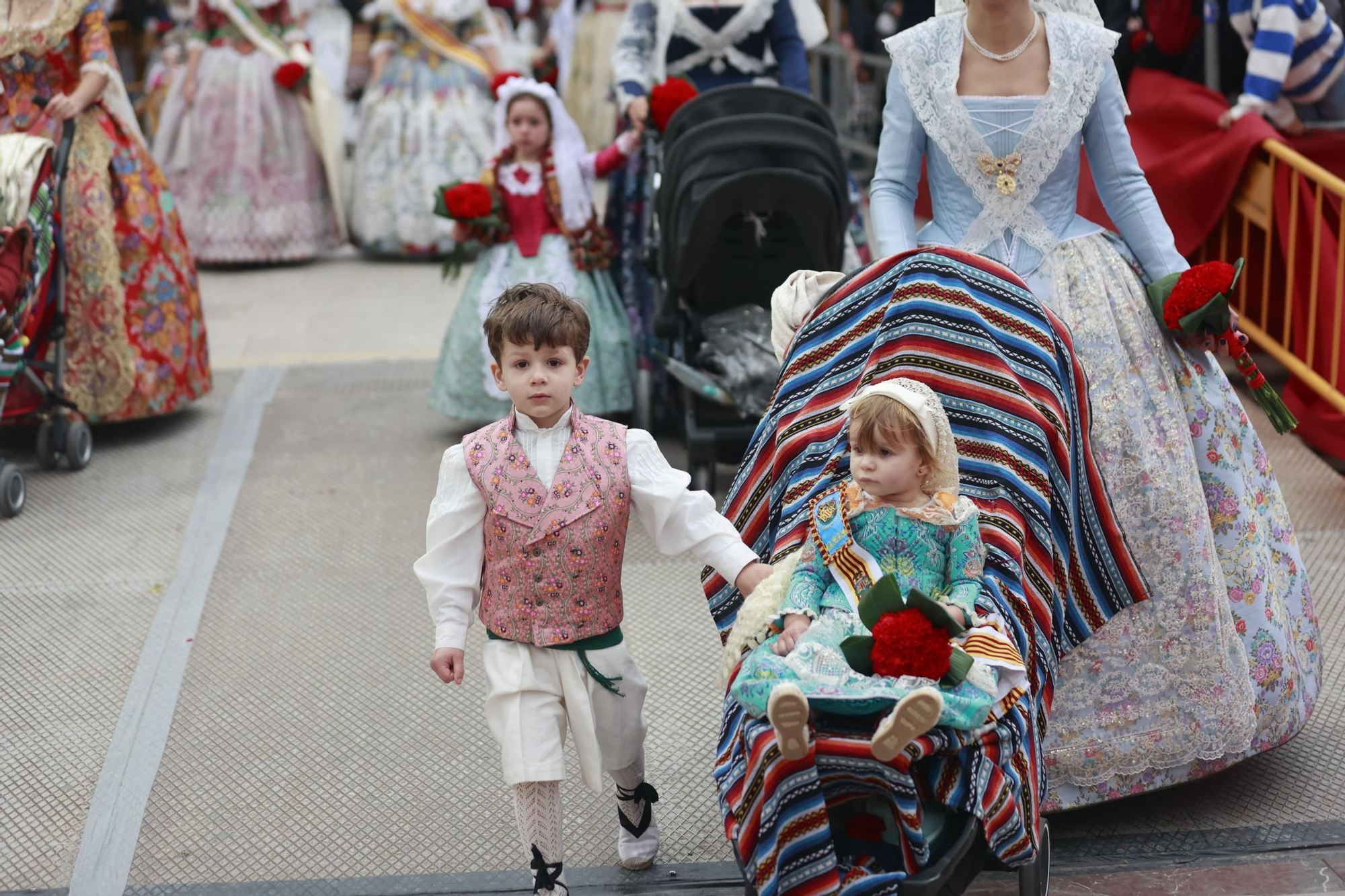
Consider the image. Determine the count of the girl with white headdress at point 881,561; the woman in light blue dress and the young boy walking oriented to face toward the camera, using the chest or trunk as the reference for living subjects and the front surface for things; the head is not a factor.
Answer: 3

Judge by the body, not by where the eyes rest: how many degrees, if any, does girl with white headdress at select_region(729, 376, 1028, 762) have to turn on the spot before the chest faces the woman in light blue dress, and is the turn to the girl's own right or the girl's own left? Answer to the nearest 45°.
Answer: approximately 135° to the girl's own left

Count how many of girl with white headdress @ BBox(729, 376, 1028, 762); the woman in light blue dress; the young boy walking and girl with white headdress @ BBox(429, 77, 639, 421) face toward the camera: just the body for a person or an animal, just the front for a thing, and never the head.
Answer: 4

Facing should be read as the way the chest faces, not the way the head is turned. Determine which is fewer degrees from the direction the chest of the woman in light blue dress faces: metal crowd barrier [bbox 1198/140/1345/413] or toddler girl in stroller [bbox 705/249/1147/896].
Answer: the toddler girl in stroller

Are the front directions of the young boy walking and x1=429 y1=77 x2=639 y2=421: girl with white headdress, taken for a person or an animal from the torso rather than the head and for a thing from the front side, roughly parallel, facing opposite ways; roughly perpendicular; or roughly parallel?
roughly parallel

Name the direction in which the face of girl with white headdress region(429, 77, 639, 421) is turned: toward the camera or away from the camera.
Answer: toward the camera

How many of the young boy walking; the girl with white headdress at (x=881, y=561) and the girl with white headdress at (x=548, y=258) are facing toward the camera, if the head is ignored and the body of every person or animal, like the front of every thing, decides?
3

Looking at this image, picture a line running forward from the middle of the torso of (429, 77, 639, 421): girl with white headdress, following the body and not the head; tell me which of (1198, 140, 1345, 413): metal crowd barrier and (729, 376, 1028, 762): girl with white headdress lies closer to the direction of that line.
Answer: the girl with white headdress

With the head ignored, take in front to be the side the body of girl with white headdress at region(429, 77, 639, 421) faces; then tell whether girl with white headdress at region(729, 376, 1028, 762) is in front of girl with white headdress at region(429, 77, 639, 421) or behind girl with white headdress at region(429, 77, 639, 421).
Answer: in front

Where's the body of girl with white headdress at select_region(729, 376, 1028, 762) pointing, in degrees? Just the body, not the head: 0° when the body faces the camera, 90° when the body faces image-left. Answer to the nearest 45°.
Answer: approximately 0°

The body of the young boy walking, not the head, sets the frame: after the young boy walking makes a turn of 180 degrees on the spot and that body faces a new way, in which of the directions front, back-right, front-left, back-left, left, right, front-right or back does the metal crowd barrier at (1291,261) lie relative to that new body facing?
front-right

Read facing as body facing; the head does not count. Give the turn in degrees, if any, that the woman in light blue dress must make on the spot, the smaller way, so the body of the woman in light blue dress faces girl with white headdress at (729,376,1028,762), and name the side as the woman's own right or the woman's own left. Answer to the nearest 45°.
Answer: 0° — they already face them

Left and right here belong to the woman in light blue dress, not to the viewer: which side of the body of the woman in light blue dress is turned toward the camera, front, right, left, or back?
front

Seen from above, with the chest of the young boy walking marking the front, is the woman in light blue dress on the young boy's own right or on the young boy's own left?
on the young boy's own left

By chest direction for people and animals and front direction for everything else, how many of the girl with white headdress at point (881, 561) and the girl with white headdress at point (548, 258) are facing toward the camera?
2

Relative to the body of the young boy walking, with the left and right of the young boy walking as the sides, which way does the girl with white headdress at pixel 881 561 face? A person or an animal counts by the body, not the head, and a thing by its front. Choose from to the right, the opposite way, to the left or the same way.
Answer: the same way

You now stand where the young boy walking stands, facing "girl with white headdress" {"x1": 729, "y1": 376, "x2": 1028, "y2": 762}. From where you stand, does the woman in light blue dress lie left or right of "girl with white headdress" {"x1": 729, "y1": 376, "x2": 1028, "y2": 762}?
left

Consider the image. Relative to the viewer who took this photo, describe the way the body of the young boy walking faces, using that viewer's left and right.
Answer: facing the viewer

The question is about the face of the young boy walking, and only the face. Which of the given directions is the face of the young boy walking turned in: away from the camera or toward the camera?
toward the camera

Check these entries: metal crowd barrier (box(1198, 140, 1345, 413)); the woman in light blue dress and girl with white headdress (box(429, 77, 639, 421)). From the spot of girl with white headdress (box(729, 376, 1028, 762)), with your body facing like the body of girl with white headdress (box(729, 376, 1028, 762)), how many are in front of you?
0
